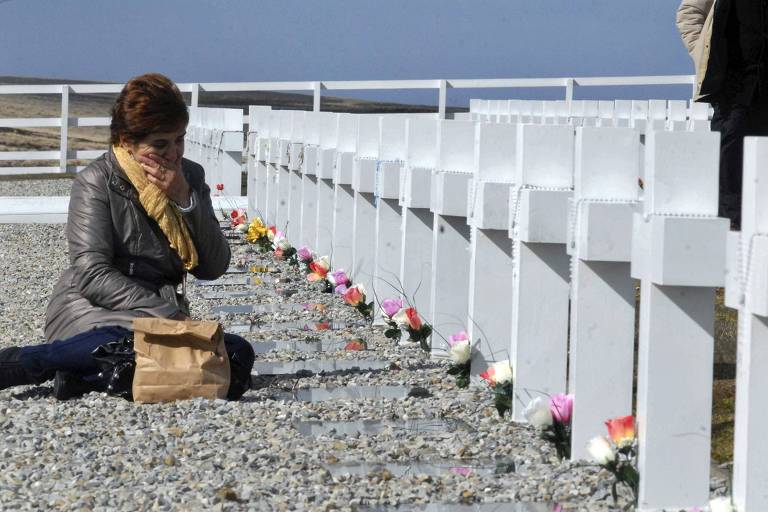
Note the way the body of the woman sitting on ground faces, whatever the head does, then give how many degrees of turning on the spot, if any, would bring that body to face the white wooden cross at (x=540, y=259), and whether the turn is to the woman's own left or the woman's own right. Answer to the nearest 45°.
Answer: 0° — they already face it

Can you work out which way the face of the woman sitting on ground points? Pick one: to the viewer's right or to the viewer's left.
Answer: to the viewer's right

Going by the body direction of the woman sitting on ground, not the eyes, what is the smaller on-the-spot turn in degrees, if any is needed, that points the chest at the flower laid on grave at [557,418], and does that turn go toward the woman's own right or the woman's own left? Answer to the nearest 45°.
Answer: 0° — they already face it

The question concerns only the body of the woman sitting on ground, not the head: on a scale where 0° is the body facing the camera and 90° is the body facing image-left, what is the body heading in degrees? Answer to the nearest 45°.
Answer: approximately 315°

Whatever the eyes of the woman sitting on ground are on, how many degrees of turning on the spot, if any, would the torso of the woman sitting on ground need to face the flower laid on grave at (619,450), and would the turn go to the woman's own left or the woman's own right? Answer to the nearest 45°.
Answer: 0° — they already face it

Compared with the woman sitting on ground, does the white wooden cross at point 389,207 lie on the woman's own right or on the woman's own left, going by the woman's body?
on the woman's own left
